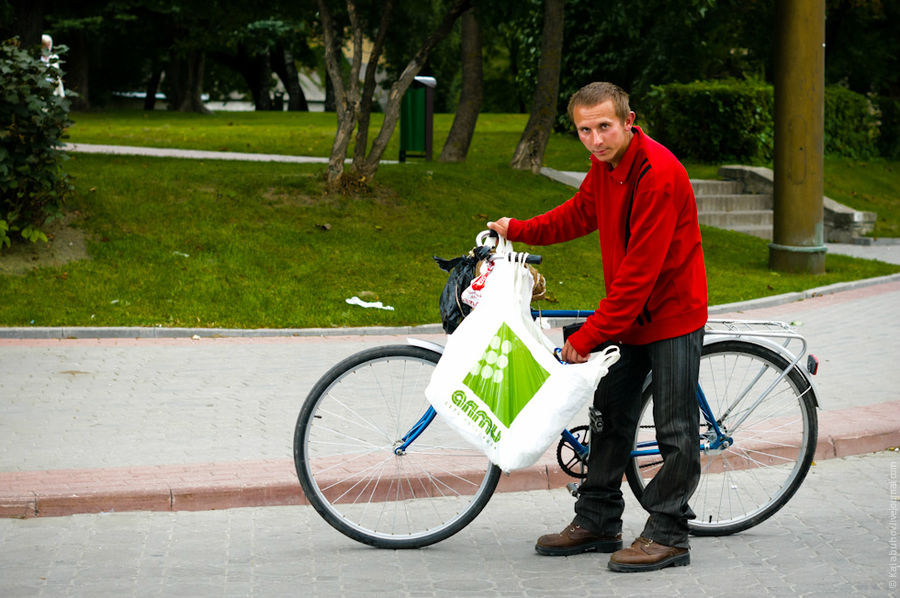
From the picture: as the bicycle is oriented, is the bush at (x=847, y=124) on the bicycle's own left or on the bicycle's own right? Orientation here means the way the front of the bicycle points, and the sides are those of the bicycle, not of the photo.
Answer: on the bicycle's own right

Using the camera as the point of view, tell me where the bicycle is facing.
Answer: facing to the left of the viewer

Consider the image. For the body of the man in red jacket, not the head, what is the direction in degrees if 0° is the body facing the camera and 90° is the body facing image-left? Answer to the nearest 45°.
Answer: approximately 45°

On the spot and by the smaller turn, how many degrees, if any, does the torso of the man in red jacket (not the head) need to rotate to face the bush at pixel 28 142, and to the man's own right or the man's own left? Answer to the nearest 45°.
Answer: approximately 90° to the man's own right

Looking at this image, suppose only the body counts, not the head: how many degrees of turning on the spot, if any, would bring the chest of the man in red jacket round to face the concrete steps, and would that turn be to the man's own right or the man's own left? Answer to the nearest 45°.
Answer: approximately 135° to the man's own right

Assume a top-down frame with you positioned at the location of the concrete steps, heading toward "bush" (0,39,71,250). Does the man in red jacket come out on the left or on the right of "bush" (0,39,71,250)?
left

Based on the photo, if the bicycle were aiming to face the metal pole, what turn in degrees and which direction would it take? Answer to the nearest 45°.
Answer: approximately 90° to its right

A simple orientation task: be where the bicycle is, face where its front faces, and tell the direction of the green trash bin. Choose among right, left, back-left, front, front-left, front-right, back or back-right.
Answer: right
